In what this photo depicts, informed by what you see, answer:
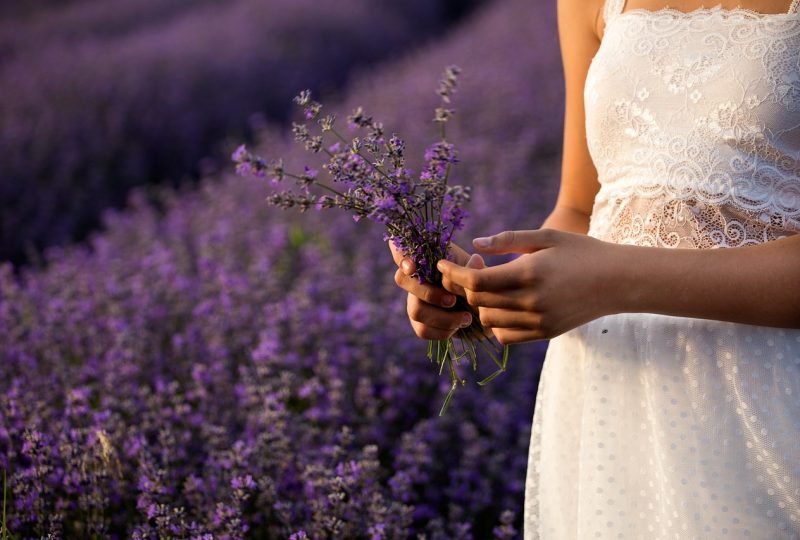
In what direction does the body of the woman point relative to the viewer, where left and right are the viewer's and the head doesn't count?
facing the viewer and to the left of the viewer
